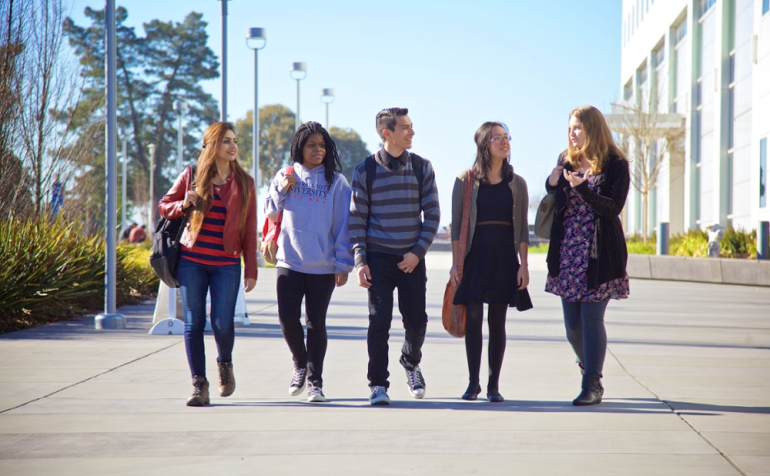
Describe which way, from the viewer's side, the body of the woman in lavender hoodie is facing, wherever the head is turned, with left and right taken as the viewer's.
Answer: facing the viewer

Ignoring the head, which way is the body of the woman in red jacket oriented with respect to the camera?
toward the camera

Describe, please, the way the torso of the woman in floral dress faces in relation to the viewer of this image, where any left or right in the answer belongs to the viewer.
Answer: facing the viewer and to the left of the viewer

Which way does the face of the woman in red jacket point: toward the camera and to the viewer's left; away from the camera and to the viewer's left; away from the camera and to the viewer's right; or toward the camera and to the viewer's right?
toward the camera and to the viewer's right

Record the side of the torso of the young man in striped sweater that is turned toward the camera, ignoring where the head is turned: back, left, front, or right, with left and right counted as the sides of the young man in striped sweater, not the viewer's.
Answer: front

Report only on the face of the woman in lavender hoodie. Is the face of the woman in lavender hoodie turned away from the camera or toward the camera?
toward the camera

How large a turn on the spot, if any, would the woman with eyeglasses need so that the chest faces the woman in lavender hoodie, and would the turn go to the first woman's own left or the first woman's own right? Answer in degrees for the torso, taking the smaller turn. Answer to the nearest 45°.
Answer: approximately 90° to the first woman's own right

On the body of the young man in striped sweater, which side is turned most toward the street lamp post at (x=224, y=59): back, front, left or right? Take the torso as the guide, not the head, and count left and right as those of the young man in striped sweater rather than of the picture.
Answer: back

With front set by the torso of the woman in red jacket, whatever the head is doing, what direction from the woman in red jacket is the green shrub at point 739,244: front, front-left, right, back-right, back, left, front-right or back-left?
back-left

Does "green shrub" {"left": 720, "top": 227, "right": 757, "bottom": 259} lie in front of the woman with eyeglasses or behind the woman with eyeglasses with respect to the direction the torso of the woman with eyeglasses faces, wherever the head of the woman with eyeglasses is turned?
behind

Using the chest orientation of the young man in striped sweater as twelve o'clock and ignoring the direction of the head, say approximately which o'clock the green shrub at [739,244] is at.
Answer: The green shrub is roughly at 7 o'clock from the young man in striped sweater.

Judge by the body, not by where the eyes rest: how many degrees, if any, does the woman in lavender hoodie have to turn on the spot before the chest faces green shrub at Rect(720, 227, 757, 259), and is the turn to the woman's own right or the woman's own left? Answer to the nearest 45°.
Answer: approximately 135° to the woman's own left

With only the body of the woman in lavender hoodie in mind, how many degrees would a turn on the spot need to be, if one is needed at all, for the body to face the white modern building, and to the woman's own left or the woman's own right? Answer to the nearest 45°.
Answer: approximately 135° to the woman's own left

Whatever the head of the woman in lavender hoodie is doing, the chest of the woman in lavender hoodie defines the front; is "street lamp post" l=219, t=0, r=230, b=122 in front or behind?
behind
